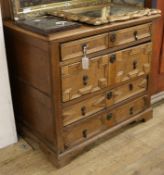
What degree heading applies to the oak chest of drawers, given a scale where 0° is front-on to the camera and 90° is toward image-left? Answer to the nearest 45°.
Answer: approximately 315°
